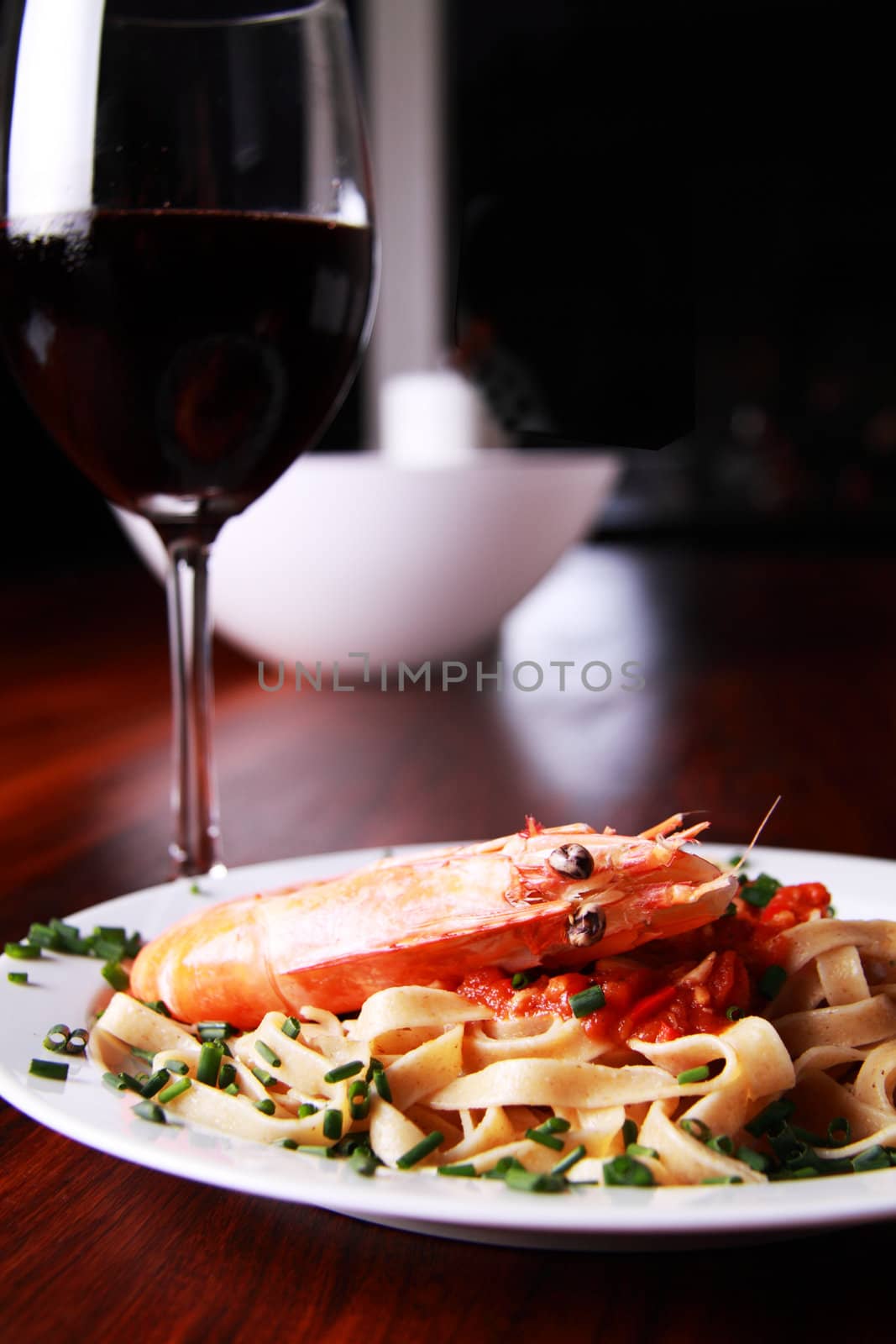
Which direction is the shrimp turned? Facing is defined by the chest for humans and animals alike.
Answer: to the viewer's right
